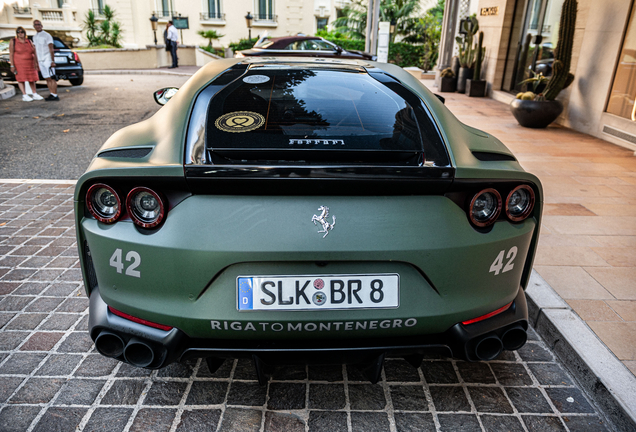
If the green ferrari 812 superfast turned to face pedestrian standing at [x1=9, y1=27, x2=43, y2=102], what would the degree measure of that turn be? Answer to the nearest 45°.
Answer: approximately 45° to its left

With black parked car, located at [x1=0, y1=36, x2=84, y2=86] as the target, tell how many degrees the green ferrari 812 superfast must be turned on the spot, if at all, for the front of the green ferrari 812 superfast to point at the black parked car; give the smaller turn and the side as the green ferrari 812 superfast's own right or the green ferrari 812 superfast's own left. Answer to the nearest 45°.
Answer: approximately 45° to the green ferrari 812 superfast's own left

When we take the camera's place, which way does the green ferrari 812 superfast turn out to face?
facing away from the viewer

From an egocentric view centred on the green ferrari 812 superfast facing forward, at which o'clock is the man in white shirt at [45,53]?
The man in white shirt is roughly at 11 o'clock from the green ferrari 812 superfast.

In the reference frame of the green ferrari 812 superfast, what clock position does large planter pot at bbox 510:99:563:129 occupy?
The large planter pot is roughly at 1 o'clock from the green ferrari 812 superfast.
